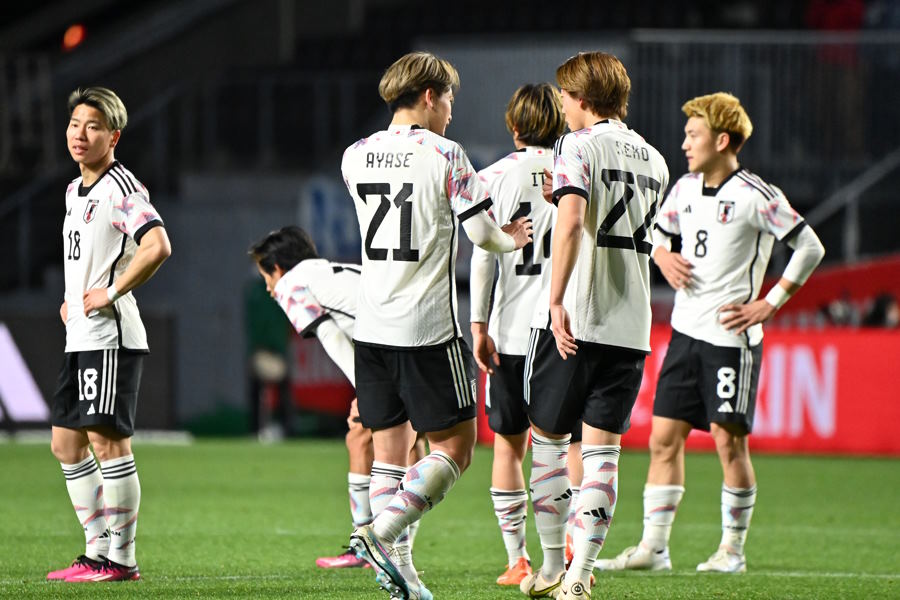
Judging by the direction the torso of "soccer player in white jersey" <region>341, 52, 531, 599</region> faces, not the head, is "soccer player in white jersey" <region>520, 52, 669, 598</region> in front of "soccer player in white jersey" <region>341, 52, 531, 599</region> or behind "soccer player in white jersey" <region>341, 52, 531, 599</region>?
in front

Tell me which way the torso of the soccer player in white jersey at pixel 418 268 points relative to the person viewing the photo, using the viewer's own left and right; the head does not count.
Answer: facing away from the viewer and to the right of the viewer

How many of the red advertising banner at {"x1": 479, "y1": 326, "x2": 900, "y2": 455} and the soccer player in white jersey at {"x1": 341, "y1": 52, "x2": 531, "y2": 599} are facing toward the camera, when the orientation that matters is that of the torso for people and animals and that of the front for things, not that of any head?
1

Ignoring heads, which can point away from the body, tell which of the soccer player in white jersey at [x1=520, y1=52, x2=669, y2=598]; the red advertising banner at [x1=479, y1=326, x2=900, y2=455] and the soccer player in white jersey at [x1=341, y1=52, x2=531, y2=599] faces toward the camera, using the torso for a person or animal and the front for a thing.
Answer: the red advertising banner

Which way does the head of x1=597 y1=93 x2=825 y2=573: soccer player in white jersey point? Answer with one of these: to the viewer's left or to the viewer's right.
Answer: to the viewer's left

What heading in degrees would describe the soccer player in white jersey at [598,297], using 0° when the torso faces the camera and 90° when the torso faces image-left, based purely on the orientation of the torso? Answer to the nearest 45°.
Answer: approximately 135°

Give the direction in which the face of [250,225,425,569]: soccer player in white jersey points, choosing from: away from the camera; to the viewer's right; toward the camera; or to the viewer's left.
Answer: to the viewer's left

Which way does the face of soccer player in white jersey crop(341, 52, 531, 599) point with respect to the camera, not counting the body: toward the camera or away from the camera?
away from the camera

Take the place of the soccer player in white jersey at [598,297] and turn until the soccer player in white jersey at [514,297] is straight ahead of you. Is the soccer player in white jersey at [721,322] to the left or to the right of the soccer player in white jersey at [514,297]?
right

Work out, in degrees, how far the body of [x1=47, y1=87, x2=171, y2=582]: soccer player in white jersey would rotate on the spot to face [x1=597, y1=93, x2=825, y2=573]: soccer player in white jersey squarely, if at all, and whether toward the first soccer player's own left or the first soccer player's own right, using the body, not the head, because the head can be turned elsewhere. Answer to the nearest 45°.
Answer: approximately 135° to the first soccer player's own left

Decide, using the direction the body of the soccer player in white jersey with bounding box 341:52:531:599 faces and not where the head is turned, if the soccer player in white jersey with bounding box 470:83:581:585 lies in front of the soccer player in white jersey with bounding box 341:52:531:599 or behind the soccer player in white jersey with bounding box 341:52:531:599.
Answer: in front

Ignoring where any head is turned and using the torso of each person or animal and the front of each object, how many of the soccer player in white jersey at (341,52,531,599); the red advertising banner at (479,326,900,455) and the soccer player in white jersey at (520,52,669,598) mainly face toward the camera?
1
